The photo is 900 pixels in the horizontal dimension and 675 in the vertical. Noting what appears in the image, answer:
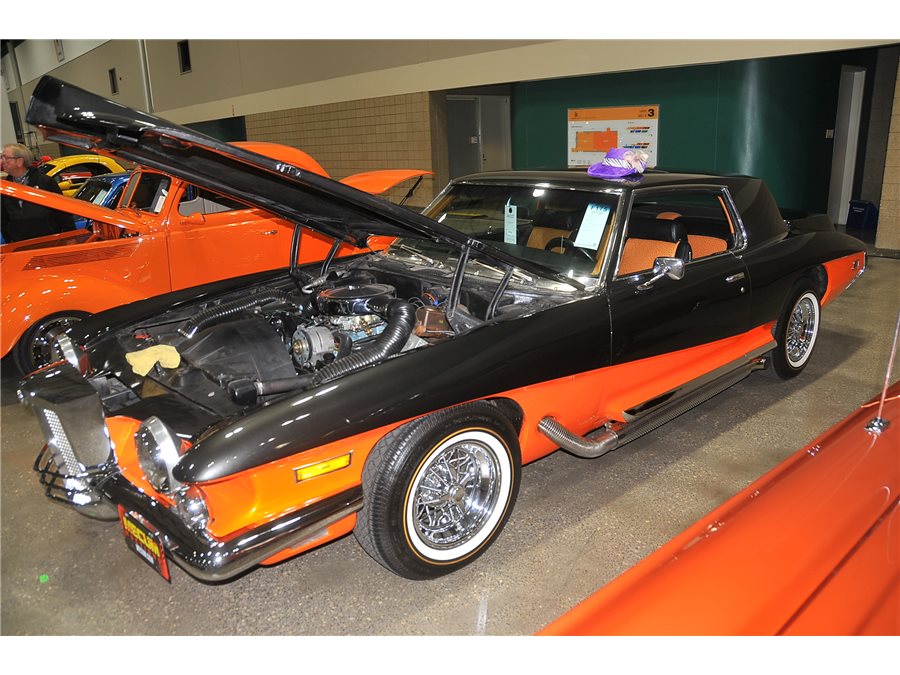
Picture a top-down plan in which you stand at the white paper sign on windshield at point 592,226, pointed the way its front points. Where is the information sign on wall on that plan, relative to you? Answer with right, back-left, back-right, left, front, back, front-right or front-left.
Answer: back-right

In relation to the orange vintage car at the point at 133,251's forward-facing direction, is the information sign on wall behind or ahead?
behind

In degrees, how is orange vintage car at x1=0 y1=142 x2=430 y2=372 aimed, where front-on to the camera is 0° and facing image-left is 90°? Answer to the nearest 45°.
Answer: approximately 45°

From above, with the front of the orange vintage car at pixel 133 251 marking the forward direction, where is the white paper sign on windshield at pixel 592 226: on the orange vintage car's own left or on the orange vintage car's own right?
on the orange vintage car's own left

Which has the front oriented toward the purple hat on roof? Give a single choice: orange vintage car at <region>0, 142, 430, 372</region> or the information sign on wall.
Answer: the information sign on wall

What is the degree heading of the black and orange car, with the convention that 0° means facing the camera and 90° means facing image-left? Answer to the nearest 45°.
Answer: approximately 45°
